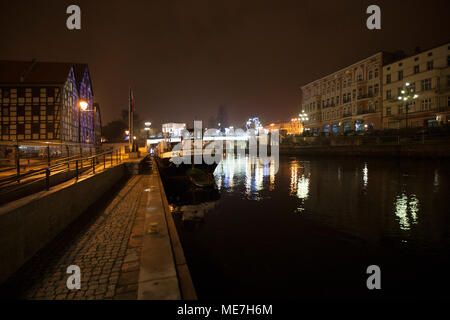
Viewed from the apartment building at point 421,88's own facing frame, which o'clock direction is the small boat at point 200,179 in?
The small boat is roughly at 11 o'clock from the apartment building.

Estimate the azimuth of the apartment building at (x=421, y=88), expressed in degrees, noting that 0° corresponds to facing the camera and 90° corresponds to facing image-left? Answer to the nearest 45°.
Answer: approximately 45°
